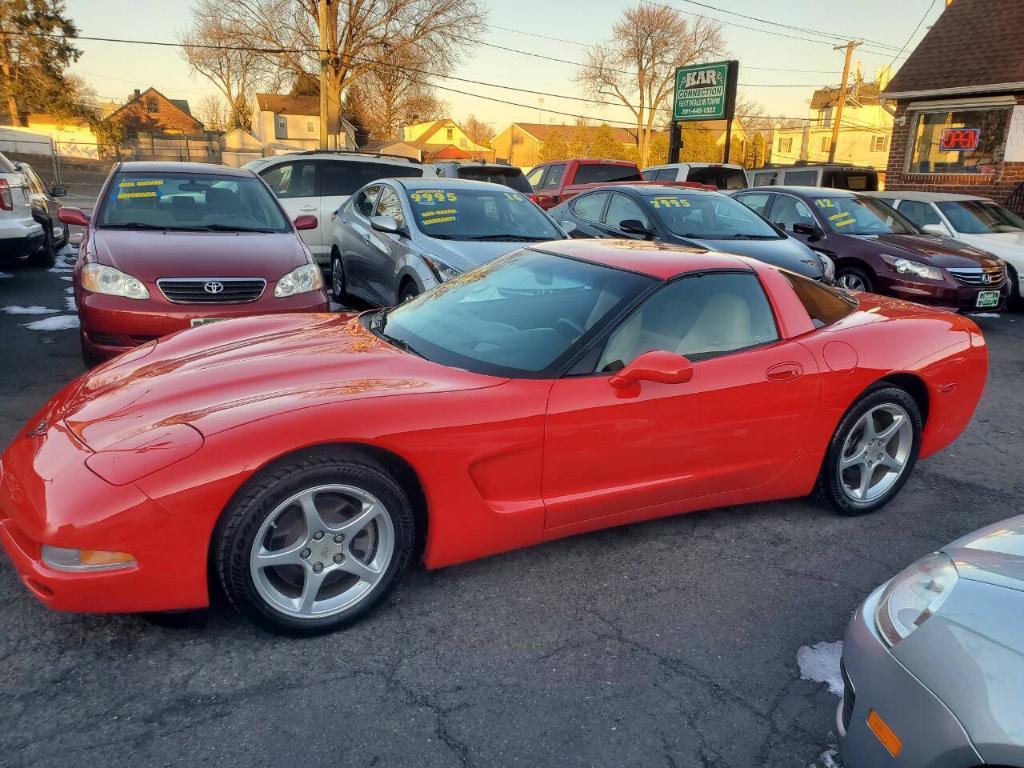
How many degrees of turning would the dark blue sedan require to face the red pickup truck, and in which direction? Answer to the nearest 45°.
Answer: approximately 135° to its left

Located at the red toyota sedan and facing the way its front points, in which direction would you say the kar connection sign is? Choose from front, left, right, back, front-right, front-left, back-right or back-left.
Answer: back-left
